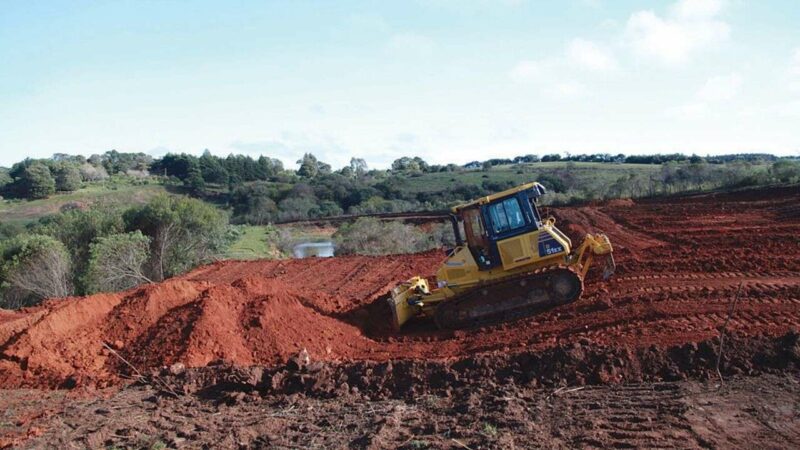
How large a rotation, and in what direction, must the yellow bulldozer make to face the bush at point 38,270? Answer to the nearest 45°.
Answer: approximately 45° to its right

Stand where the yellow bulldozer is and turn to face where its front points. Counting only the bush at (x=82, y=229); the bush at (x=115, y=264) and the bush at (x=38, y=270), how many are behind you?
0

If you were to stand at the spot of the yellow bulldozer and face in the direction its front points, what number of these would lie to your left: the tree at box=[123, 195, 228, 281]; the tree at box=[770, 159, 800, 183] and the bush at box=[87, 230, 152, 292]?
0

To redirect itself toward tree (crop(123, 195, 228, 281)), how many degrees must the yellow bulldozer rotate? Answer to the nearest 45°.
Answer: approximately 45° to its right

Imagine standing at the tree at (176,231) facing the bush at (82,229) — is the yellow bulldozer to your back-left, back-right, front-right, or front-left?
back-left

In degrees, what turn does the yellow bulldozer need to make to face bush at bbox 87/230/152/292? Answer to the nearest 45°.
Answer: approximately 45° to its right

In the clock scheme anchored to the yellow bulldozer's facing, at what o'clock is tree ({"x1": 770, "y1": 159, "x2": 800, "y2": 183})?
The tree is roughly at 4 o'clock from the yellow bulldozer.

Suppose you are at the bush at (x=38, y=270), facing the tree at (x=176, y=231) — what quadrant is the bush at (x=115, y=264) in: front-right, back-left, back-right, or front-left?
front-right

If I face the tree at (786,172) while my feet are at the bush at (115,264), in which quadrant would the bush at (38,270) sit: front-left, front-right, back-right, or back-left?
back-left

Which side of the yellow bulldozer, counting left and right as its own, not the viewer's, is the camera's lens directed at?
left

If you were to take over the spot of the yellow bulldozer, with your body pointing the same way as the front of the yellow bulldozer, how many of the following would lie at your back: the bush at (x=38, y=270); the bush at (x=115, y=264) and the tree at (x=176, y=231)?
0

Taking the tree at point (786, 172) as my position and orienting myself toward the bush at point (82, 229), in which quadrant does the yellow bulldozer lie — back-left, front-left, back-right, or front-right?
front-left

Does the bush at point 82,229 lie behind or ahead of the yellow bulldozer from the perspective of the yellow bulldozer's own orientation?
ahead

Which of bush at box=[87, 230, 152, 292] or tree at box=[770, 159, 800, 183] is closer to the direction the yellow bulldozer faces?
the bush
